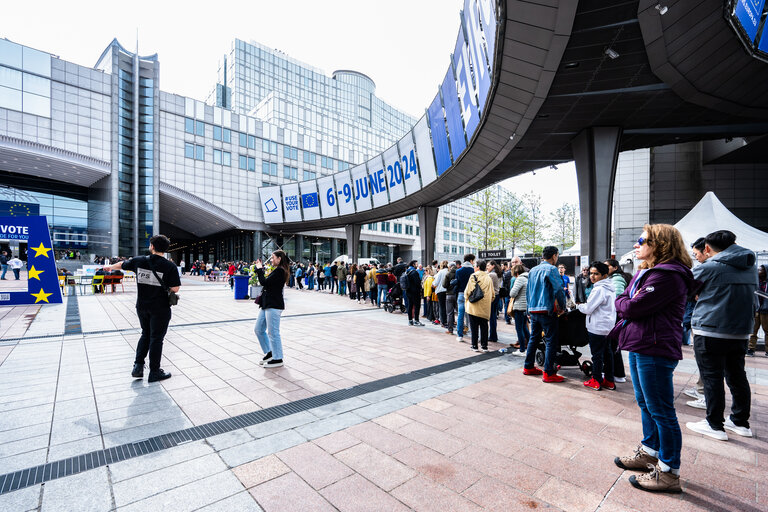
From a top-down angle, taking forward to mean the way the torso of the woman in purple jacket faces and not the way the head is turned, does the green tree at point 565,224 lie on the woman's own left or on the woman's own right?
on the woman's own right

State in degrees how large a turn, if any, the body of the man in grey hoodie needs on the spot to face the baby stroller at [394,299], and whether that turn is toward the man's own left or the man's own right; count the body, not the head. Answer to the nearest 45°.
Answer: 0° — they already face it

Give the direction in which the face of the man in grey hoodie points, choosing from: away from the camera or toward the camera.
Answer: away from the camera

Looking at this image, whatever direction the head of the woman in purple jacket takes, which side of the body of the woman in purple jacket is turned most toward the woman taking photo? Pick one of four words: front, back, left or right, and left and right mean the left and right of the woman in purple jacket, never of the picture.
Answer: front

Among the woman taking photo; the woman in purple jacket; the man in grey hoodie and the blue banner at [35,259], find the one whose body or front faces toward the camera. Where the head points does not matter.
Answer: the blue banner

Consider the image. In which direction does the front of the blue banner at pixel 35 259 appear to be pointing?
toward the camera

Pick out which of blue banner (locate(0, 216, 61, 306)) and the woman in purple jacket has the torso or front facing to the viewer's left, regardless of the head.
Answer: the woman in purple jacket

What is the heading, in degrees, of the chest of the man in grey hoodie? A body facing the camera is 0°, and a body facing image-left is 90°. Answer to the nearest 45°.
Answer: approximately 135°

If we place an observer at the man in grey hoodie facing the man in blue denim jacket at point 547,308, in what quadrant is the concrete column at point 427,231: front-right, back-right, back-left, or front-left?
front-right

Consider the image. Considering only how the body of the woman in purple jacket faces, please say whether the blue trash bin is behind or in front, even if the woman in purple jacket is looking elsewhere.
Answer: in front

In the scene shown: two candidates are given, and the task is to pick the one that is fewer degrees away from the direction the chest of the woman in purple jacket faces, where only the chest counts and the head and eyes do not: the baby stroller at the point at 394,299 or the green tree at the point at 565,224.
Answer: the baby stroller

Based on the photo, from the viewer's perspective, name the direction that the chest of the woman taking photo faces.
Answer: to the viewer's left

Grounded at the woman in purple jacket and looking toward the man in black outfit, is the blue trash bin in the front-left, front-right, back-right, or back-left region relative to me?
front-right

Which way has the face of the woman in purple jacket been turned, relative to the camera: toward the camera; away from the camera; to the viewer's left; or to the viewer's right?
to the viewer's left

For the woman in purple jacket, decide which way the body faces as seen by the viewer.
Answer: to the viewer's left

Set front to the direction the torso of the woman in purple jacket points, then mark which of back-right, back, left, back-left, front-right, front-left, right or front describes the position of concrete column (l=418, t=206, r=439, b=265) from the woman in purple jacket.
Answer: front-right

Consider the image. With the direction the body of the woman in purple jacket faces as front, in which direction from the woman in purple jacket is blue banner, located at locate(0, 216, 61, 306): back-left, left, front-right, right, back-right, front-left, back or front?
front
